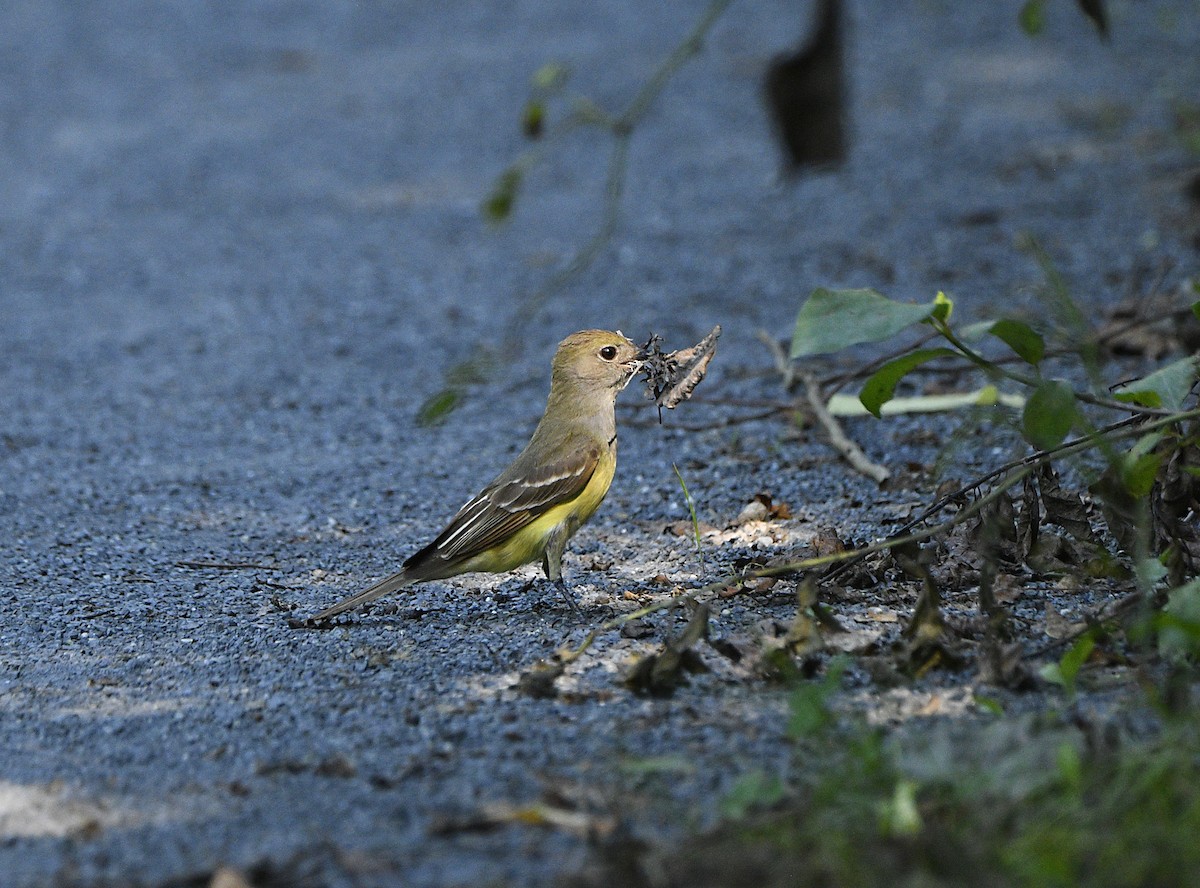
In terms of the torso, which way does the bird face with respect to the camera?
to the viewer's right

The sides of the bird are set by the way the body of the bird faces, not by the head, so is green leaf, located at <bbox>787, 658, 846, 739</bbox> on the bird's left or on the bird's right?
on the bird's right

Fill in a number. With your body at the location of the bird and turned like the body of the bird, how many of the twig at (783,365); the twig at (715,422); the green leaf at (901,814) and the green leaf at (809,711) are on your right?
2

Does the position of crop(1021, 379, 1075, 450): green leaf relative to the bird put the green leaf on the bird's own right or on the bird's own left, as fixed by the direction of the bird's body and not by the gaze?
on the bird's own right

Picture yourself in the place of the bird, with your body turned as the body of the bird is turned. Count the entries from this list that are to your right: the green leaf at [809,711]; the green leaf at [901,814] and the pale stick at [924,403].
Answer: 2

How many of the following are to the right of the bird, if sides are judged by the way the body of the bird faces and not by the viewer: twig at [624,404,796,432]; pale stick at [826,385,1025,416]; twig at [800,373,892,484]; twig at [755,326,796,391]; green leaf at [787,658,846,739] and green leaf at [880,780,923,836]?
2

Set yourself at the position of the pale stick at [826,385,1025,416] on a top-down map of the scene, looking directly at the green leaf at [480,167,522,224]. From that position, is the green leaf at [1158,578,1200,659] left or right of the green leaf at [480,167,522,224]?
left

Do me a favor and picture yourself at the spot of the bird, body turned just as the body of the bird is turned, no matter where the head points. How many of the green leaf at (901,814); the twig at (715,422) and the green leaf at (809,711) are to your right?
2
